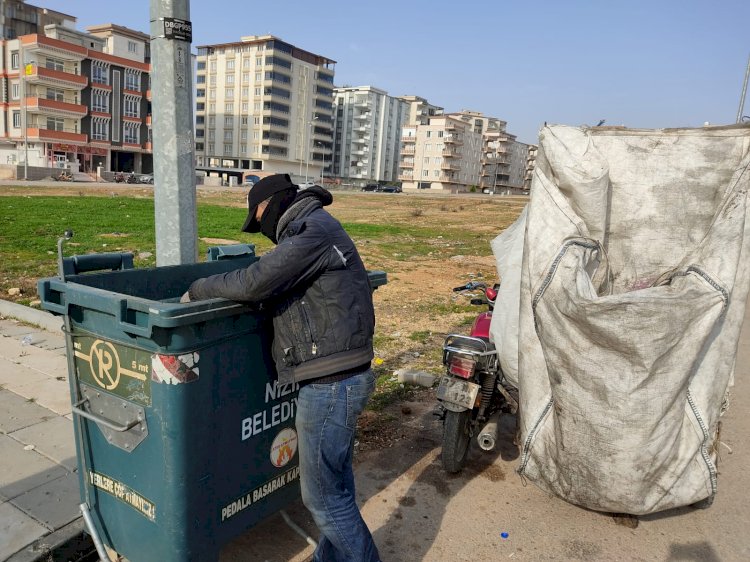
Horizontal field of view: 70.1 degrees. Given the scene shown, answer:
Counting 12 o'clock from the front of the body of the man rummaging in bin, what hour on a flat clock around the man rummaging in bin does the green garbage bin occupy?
The green garbage bin is roughly at 12 o'clock from the man rummaging in bin.

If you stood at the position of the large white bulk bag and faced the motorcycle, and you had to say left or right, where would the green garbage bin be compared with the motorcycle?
left

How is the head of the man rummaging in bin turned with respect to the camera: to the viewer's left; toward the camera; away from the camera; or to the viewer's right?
to the viewer's left

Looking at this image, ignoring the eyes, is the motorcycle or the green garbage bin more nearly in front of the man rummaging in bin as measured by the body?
the green garbage bin

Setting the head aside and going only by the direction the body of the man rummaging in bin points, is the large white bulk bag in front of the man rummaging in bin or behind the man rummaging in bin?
behind

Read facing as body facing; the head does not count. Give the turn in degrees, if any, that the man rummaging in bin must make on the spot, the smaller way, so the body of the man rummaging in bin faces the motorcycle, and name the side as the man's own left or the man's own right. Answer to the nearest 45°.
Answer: approximately 135° to the man's own right

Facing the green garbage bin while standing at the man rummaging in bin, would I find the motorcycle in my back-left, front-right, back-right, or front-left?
back-right

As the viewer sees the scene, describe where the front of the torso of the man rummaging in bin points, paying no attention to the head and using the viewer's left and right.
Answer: facing to the left of the viewer

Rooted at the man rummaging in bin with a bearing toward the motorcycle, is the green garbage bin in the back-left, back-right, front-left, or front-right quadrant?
back-left
